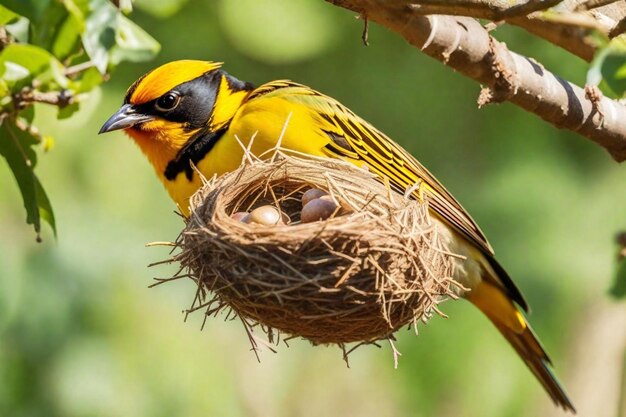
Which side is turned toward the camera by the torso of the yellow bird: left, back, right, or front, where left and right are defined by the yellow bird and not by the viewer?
left

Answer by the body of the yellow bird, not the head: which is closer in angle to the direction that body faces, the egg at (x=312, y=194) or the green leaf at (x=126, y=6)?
the green leaf

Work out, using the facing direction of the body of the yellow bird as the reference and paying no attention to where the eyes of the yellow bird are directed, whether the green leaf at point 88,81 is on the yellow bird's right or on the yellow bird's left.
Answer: on the yellow bird's right

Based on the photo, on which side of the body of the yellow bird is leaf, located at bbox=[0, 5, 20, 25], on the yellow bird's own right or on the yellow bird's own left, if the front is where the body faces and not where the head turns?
on the yellow bird's own right

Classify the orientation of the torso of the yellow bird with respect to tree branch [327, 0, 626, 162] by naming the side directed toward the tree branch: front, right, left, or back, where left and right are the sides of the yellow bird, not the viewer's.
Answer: back
